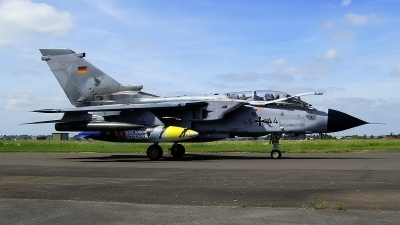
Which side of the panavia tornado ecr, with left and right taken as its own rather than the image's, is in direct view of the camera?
right
